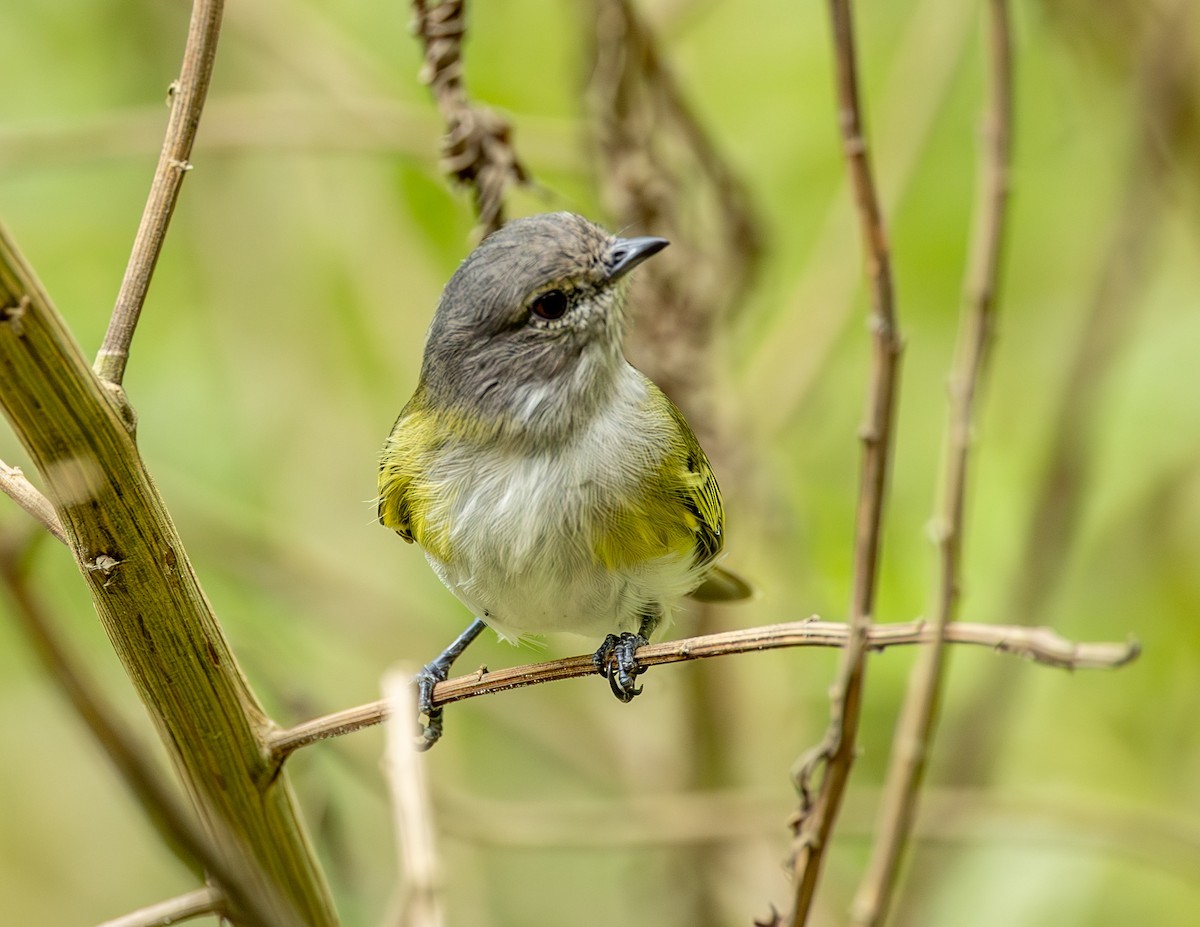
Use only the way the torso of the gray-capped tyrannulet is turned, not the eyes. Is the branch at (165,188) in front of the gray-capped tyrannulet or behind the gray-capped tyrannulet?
in front

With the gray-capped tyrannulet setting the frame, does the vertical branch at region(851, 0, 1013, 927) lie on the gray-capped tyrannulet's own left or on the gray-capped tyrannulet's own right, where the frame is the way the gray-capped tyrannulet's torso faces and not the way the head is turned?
on the gray-capped tyrannulet's own left

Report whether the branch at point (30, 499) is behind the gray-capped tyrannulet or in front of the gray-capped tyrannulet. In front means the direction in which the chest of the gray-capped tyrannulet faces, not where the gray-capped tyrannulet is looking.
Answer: in front

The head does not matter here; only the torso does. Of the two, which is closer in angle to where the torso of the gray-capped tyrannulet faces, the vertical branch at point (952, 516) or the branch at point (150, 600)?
the branch

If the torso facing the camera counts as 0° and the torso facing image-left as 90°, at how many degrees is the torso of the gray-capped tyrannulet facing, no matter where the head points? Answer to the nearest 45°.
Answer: approximately 0°
